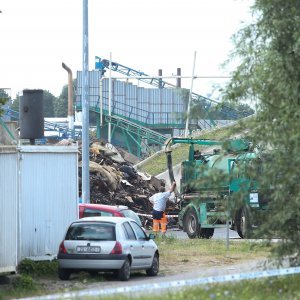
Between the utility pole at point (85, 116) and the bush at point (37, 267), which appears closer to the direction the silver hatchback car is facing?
the utility pole

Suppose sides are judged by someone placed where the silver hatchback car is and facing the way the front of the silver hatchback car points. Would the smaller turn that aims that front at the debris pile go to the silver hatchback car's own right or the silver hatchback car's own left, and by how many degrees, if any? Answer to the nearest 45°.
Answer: approximately 45° to the silver hatchback car's own left

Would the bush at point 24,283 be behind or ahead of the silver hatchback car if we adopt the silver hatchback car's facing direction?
behind

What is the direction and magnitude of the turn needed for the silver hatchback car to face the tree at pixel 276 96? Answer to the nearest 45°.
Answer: approximately 90° to its right

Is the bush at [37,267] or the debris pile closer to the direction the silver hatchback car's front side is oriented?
the debris pile

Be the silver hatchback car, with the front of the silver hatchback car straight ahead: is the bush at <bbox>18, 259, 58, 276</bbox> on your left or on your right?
on your left

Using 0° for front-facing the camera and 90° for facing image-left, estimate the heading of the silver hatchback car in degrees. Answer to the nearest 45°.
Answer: approximately 225°

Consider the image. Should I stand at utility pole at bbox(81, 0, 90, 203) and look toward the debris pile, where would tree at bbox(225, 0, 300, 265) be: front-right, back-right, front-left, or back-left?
back-right

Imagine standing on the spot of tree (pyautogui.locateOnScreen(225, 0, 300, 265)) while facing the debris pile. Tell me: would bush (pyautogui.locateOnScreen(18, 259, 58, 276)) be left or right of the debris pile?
left

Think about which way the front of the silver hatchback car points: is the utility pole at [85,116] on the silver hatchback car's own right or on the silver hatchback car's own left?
on the silver hatchback car's own left
